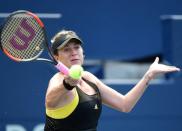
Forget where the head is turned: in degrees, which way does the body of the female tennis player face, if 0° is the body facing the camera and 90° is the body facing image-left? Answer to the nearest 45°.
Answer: approximately 315°
